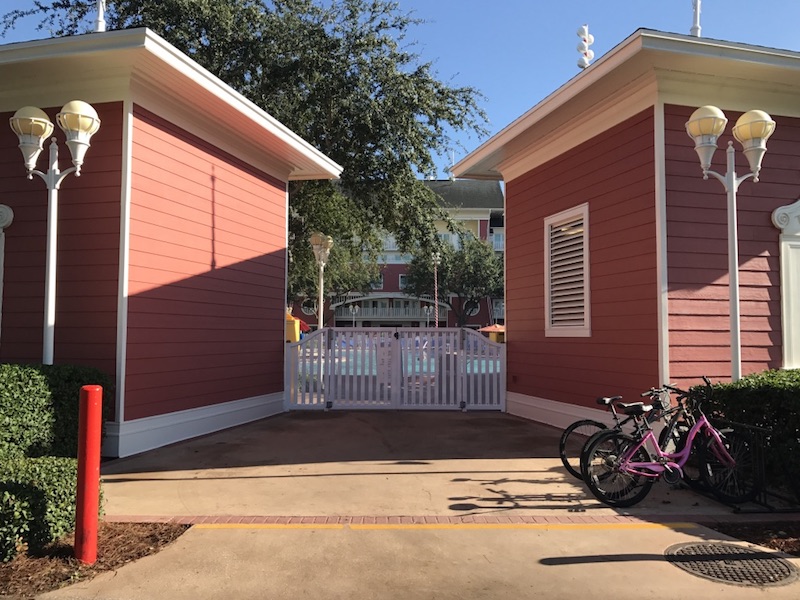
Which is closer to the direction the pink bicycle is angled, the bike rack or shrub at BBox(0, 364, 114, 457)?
the bike rack

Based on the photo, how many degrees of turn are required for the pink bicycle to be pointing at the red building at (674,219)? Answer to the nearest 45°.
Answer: approximately 90° to its left

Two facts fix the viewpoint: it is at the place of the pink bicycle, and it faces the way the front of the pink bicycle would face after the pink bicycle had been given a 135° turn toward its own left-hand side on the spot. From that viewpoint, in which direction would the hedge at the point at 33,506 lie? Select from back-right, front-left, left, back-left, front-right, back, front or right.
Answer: left

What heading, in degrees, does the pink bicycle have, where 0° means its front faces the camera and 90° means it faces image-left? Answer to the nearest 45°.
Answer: approximately 270°

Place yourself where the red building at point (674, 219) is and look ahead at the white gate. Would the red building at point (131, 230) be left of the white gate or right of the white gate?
left
